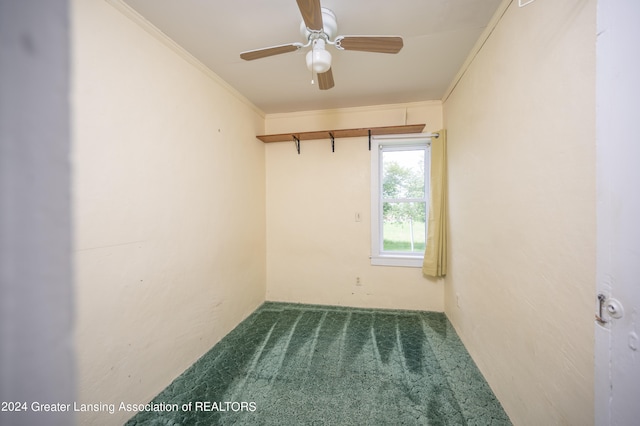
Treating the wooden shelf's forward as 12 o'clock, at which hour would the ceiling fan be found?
The ceiling fan is roughly at 12 o'clock from the wooden shelf.

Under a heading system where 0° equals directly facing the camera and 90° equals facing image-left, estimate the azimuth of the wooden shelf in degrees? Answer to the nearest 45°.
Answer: approximately 0°
